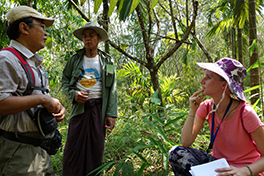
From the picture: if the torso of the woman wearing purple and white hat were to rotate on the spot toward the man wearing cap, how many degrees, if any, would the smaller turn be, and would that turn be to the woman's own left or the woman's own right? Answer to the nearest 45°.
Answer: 0° — they already face them

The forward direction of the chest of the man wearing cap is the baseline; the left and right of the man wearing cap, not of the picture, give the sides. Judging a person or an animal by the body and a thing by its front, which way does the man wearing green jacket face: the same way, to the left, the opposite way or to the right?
to the right

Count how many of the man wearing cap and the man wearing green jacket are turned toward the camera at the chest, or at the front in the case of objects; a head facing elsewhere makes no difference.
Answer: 1

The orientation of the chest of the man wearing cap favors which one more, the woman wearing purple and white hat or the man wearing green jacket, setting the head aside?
the woman wearing purple and white hat

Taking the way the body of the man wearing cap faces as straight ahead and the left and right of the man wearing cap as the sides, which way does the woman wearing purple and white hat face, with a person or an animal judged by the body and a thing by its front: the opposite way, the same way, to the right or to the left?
the opposite way

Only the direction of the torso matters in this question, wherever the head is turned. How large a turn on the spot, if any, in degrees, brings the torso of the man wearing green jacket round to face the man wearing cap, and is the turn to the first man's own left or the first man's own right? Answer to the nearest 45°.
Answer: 0° — they already face them

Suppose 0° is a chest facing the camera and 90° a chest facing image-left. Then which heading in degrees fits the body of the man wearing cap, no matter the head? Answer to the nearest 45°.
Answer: approximately 270°

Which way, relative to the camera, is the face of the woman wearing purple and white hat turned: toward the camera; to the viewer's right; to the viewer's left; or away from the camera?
to the viewer's left

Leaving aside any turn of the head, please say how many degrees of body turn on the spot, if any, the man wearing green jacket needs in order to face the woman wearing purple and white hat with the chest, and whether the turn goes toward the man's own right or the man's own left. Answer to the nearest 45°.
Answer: approximately 45° to the man's own left
